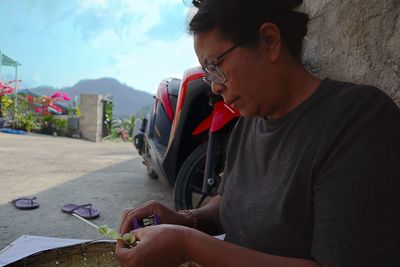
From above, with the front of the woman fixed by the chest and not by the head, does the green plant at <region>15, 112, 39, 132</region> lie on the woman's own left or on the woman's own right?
on the woman's own right

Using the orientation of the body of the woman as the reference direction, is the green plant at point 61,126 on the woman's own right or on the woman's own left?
on the woman's own right

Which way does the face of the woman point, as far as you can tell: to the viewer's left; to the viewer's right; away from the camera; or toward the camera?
to the viewer's left

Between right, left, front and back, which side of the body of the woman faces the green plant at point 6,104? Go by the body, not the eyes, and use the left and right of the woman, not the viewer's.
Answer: right

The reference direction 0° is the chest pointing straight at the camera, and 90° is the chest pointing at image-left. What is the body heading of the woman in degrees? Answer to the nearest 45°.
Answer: approximately 45°

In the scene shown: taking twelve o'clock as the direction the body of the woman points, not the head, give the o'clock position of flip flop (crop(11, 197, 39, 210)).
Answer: The flip flop is roughly at 3 o'clock from the woman.
